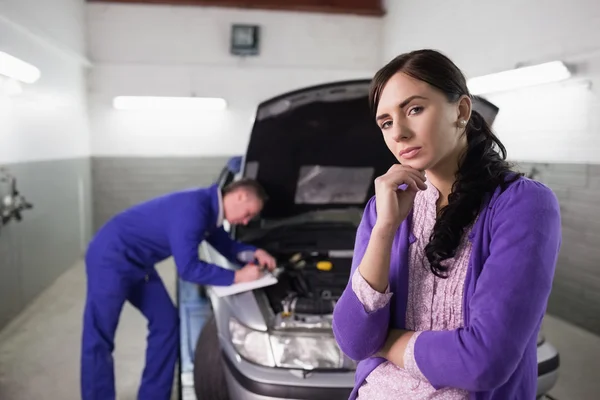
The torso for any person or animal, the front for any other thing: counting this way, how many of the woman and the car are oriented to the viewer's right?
0

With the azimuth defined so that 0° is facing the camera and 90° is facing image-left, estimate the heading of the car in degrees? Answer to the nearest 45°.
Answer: approximately 0°

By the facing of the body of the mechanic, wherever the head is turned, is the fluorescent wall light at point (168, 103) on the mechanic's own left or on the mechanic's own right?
on the mechanic's own left

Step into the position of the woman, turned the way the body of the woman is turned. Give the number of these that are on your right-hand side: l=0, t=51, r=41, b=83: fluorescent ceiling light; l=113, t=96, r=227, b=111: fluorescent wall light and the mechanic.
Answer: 3

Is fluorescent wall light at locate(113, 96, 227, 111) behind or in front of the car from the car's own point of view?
behind

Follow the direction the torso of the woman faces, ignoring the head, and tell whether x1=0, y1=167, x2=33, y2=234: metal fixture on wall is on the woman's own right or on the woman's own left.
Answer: on the woman's own right

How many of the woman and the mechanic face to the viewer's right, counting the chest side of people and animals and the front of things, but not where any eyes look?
1

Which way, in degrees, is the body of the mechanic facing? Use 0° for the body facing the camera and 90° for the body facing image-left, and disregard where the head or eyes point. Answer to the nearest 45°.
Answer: approximately 270°

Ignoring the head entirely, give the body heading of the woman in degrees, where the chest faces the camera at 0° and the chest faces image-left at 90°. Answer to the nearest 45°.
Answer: approximately 45°

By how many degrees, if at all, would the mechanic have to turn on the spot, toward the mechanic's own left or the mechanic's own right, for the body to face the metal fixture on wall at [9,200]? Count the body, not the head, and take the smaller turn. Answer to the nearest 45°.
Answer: approximately 135° to the mechanic's own left
